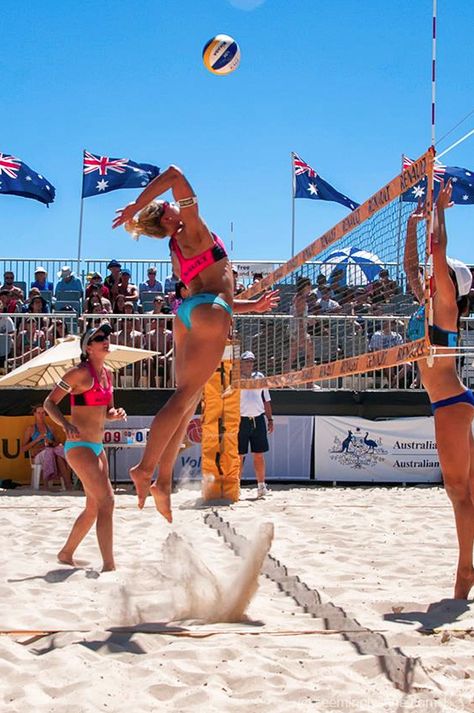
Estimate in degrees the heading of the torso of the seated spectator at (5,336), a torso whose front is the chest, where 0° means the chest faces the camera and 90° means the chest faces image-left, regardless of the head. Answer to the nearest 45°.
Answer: approximately 0°

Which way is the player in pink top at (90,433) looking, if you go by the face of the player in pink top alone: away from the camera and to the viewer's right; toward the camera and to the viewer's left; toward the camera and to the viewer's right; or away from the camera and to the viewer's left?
toward the camera and to the viewer's right

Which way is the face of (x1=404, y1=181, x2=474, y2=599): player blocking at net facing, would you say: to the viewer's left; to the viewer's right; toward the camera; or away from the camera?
to the viewer's left

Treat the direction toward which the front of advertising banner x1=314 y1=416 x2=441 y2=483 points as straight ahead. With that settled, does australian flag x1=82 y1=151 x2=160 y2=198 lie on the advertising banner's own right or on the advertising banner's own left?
on the advertising banner's own right

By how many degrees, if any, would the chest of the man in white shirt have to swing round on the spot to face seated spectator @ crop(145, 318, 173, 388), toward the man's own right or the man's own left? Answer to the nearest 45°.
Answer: approximately 135° to the man's own right

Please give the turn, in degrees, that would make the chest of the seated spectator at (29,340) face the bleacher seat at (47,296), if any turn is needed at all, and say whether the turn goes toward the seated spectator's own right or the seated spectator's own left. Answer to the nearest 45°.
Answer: approximately 180°

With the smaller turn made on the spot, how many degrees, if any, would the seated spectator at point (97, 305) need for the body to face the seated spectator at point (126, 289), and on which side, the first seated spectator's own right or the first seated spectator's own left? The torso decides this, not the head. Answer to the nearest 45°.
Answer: approximately 135° to the first seated spectator's own left

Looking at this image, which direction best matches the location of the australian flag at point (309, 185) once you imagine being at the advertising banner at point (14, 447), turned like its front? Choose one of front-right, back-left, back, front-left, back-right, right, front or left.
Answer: back-left

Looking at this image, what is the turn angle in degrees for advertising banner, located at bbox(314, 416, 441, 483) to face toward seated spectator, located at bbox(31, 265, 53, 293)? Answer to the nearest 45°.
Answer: approximately 90° to its right

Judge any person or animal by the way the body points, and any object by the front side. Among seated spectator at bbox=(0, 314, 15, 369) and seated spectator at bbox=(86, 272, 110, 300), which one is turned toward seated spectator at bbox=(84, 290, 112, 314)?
seated spectator at bbox=(86, 272, 110, 300)
